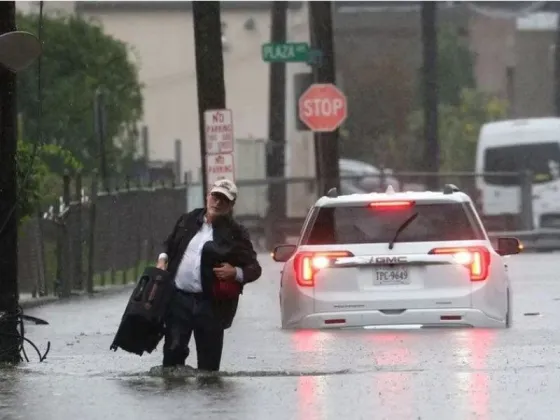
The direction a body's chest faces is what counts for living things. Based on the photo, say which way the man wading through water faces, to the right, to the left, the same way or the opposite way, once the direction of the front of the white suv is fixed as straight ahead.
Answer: the opposite way

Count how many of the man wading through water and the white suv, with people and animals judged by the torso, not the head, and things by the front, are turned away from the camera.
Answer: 1

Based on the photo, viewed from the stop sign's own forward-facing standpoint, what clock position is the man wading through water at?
The man wading through water is roughly at 12 o'clock from the stop sign.

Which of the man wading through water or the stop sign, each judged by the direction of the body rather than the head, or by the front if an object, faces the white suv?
the stop sign

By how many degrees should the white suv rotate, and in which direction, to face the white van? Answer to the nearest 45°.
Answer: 0° — it already faces it

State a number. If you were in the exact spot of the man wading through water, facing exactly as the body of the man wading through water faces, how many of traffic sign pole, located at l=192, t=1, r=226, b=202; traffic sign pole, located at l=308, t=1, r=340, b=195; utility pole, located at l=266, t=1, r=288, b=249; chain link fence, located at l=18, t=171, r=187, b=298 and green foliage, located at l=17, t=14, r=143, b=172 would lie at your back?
5

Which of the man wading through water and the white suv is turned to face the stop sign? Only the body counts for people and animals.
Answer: the white suv

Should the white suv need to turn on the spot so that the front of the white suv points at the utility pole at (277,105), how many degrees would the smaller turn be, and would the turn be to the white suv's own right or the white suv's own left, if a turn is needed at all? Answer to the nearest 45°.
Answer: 0° — it already faces it

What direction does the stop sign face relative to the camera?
toward the camera

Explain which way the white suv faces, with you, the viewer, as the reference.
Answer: facing away from the viewer

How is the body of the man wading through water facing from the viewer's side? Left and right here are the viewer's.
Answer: facing the viewer

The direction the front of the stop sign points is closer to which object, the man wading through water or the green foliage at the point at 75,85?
the man wading through water

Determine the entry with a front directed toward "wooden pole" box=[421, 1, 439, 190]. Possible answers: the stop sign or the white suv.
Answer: the white suv

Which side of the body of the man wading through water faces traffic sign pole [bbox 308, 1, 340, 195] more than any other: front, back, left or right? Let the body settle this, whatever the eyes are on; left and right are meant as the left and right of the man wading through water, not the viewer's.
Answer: back

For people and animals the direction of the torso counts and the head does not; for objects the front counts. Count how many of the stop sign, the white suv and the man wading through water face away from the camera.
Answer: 1
